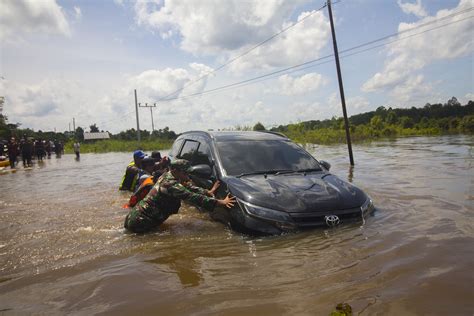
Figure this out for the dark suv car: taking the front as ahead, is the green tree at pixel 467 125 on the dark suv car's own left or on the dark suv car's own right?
on the dark suv car's own left

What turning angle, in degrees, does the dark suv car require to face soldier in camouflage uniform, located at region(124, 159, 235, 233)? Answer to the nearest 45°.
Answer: approximately 135° to its right

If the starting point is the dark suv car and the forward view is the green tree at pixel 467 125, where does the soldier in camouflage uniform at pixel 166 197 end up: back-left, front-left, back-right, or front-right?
back-left

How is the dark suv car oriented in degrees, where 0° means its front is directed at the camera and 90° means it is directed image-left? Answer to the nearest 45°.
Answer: approximately 315°
